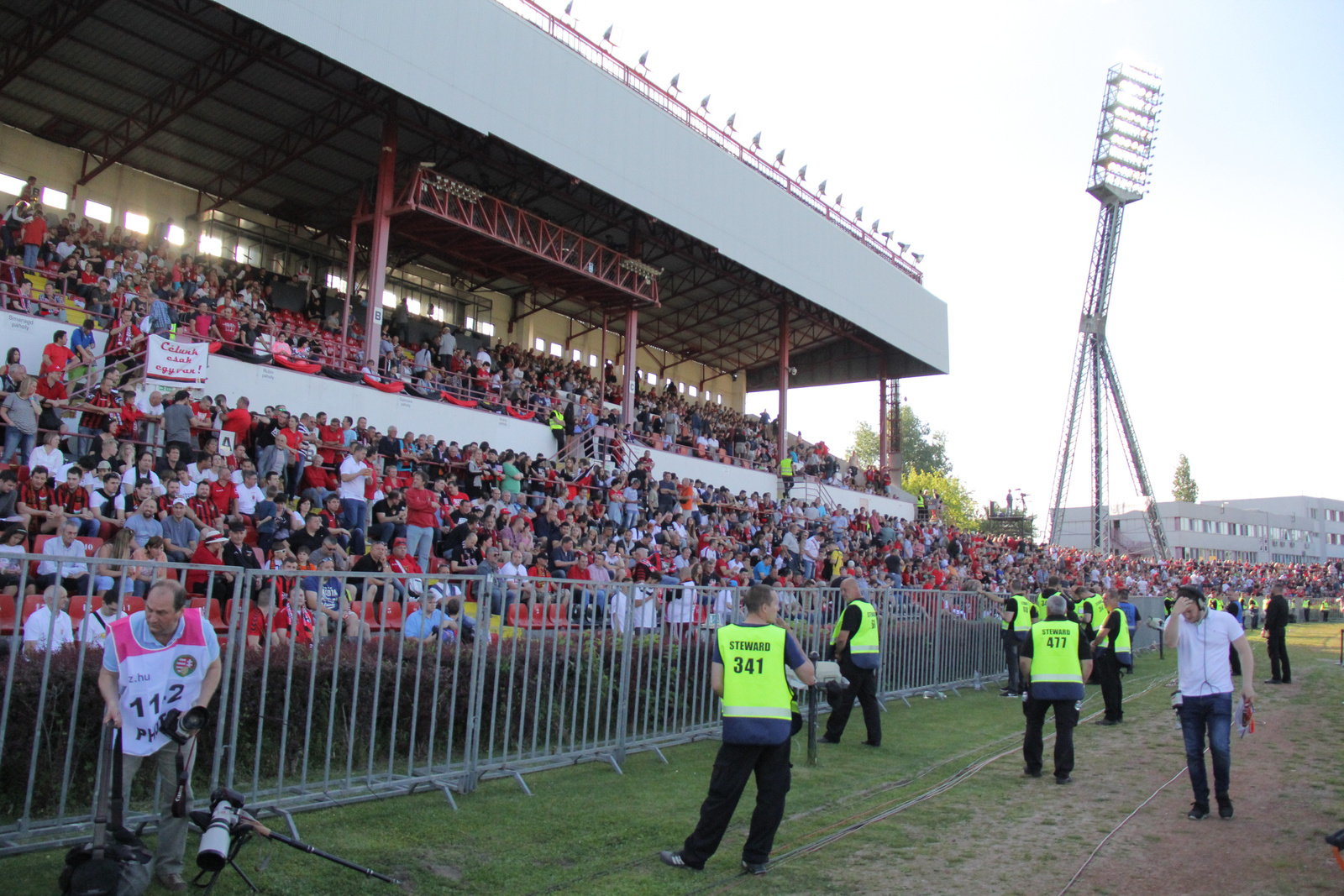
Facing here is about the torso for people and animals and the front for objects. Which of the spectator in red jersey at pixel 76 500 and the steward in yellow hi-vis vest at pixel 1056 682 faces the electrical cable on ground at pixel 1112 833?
the spectator in red jersey

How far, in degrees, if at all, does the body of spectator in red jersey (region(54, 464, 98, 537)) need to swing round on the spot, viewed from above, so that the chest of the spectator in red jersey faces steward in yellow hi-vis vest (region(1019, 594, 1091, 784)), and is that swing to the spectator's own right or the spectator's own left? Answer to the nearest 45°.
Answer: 0° — they already face them

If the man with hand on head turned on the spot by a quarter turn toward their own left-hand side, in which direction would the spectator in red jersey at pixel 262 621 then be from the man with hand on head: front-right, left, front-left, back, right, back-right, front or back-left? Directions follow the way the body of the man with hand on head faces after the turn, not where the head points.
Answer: back-right

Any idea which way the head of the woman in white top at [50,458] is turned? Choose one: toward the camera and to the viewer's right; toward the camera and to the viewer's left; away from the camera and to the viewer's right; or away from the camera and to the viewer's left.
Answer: toward the camera and to the viewer's right

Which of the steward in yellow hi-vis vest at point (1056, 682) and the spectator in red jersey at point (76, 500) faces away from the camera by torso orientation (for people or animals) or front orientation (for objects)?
the steward in yellow hi-vis vest

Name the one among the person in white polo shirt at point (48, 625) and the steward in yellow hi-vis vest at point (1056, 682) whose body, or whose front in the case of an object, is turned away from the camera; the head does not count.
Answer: the steward in yellow hi-vis vest

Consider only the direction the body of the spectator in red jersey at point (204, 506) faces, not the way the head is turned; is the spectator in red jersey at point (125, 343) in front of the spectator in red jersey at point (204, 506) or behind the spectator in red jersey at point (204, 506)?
behind

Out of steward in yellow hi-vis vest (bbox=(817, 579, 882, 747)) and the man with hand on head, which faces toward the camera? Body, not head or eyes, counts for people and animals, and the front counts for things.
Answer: the man with hand on head

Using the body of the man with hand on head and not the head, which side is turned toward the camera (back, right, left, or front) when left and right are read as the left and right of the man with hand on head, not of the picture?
front

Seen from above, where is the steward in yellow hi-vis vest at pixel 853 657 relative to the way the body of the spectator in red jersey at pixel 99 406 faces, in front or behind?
in front

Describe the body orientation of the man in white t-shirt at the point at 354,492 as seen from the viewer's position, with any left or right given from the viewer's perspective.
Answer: facing the viewer and to the right of the viewer

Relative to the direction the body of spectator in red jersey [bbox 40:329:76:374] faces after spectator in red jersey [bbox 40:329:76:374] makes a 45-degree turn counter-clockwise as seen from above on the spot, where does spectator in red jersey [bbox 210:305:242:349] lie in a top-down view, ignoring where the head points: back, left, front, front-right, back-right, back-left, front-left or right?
front-left

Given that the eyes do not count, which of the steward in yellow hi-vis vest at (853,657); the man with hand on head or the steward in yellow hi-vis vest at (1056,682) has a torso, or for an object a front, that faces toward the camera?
the man with hand on head

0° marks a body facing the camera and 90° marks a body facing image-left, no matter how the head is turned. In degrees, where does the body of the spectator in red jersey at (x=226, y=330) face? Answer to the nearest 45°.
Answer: approximately 315°

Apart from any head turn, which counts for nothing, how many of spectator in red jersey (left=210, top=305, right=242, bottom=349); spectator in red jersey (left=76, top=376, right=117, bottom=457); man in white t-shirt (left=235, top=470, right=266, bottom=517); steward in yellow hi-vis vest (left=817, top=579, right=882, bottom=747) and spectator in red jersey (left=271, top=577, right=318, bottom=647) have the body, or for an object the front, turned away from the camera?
0

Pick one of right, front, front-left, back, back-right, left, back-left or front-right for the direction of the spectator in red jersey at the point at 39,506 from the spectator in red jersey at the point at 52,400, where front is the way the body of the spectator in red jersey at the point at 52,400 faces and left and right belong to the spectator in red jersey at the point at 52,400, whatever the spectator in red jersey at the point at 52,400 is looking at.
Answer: front-right

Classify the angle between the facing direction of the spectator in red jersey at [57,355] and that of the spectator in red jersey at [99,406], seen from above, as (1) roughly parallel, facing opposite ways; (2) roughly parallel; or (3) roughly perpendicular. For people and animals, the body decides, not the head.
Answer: roughly parallel

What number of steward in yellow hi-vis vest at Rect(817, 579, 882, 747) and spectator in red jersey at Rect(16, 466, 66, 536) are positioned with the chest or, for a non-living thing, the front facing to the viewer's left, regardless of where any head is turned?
1

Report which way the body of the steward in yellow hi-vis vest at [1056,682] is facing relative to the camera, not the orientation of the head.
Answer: away from the camera
